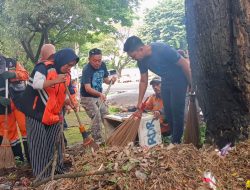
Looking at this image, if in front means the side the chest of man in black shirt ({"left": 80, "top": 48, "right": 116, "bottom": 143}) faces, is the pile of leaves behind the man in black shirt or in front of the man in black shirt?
in front

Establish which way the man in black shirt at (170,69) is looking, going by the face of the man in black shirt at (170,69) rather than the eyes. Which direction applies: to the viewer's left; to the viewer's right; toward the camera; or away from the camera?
to the viewer's left

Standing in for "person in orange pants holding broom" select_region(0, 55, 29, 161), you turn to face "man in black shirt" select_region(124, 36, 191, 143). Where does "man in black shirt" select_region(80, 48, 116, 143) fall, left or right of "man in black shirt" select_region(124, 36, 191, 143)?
left

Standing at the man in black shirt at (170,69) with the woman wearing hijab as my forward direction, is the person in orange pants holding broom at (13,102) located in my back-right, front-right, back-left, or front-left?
front-right

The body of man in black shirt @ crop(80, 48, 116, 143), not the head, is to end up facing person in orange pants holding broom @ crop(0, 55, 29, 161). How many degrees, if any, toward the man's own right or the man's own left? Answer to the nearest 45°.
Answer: approximately 90° to the man's own right

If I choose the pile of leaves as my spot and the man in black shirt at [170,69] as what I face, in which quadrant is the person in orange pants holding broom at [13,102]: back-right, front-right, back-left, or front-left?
front-left

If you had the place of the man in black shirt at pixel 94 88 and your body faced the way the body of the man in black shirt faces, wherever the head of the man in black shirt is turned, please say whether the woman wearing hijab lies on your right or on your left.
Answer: on your right

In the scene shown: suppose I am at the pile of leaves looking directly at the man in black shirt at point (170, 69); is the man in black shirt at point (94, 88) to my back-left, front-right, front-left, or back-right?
front-left

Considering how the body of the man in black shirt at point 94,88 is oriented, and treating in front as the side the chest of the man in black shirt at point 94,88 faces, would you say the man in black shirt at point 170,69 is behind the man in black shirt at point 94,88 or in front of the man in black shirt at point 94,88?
in front

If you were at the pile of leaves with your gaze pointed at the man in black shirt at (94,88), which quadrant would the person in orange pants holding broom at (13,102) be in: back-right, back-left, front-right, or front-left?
front-left
